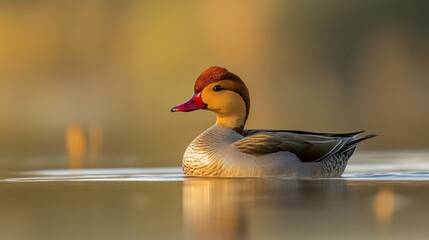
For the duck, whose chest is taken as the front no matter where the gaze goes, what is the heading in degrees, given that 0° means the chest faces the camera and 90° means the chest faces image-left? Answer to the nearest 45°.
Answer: approximately 90°
